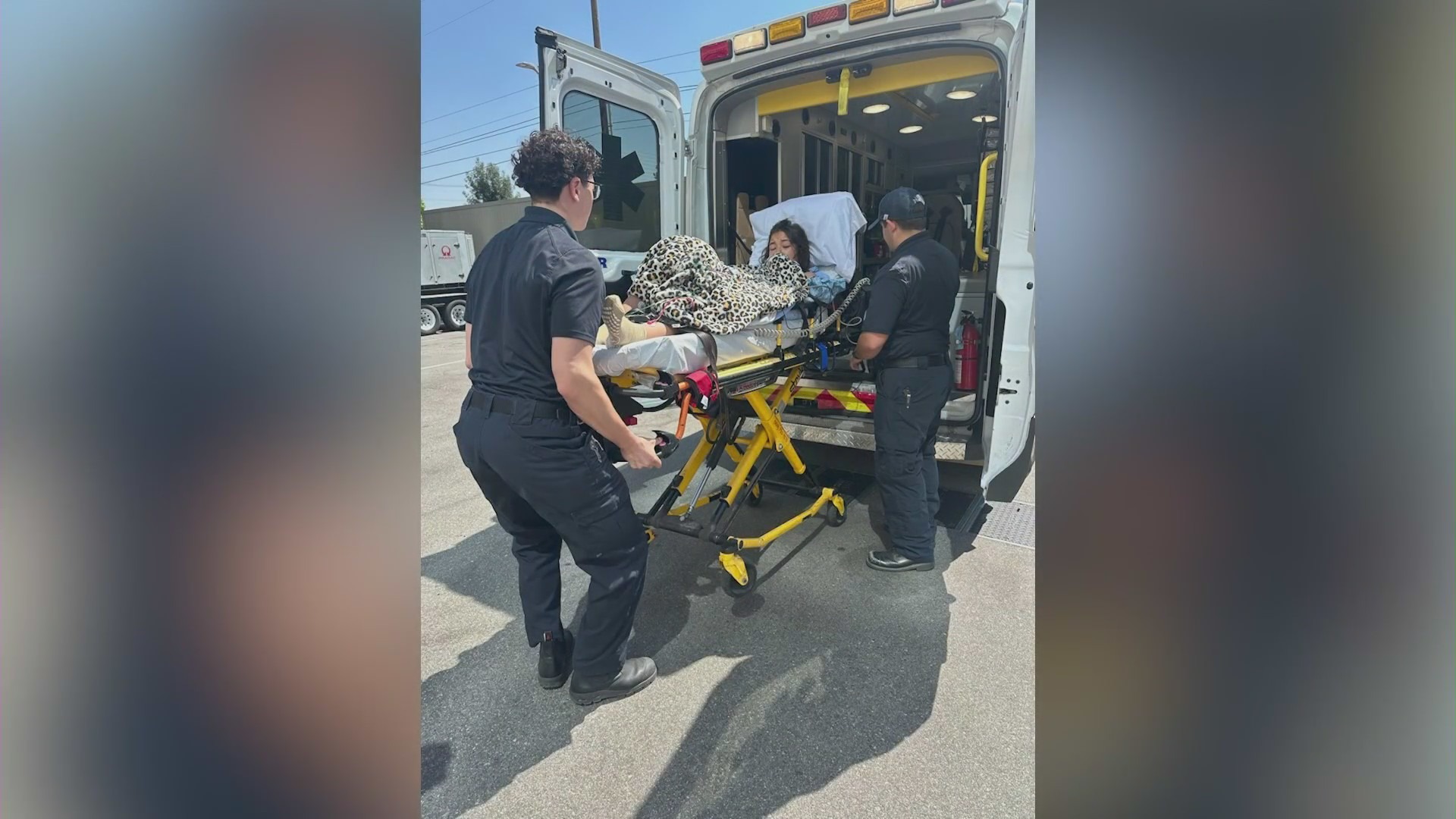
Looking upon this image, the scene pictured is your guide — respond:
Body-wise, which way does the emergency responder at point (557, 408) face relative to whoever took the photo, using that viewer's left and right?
facing away from the viewer and to the right of the viewer

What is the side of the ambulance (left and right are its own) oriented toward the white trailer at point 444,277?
left

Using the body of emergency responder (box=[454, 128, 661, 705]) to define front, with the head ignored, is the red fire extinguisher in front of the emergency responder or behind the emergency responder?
in front

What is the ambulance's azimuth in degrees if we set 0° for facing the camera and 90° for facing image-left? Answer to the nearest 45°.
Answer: approximately 225°

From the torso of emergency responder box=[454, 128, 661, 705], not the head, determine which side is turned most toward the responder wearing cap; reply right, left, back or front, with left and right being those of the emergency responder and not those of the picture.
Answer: front

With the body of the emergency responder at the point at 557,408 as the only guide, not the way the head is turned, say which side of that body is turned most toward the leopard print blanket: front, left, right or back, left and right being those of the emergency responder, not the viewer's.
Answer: front

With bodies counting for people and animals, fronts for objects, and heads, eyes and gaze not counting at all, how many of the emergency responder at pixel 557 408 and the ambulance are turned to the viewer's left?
0

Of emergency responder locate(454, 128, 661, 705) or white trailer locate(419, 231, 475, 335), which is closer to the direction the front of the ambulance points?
the white trailer

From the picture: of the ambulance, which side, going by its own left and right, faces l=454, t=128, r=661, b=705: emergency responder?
back
